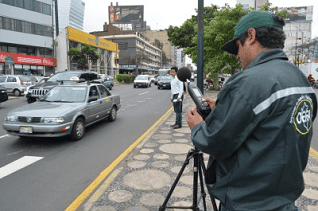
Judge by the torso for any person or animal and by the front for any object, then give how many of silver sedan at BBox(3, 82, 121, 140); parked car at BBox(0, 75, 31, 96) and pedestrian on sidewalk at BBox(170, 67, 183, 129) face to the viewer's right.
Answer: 0

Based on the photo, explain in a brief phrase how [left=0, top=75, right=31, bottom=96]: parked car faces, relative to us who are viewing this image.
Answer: facing away from the viewer and to the left of the viewer

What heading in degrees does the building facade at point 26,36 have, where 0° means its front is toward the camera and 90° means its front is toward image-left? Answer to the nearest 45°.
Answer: approximately 315°

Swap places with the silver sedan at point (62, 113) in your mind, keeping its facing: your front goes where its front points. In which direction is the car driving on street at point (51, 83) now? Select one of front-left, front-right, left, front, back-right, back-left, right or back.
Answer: back-right

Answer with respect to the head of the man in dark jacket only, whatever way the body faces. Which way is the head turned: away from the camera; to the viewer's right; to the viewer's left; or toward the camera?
to the viewer's left

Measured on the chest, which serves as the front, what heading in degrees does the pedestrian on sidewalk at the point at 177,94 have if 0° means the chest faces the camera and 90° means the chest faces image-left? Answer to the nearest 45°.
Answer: approximately 45°

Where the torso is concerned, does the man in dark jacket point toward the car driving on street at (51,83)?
yes

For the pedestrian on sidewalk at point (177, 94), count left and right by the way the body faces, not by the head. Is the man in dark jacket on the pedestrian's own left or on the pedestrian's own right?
on the pedestrian's own left

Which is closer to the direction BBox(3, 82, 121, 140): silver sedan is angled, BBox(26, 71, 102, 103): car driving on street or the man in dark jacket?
the man in dark jacket

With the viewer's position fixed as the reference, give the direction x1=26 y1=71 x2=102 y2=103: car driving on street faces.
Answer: facing the viewer and to the left of the viewer

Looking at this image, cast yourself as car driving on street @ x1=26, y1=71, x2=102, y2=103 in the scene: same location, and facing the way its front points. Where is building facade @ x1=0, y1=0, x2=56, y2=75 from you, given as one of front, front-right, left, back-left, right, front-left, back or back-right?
back-right
